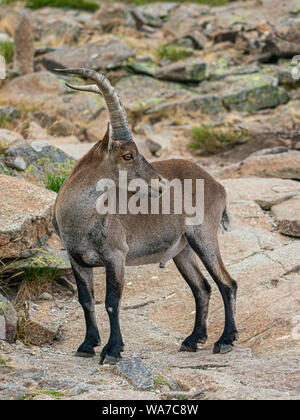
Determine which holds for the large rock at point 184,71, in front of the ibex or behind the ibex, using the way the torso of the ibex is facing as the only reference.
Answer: behind

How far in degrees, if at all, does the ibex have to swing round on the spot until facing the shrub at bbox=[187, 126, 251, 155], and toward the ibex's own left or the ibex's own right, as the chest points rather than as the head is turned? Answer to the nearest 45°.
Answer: approximately 135° to the ibex's own right

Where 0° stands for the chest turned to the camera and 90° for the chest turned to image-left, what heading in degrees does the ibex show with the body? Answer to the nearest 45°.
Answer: approximately 45°

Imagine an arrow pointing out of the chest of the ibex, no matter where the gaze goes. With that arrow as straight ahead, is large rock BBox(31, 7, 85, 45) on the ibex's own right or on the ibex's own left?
on the ibex's own right

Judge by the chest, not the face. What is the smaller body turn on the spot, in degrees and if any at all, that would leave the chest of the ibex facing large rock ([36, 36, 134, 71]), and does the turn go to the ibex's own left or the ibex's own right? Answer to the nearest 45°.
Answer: approximately 135° to the ibex's own right

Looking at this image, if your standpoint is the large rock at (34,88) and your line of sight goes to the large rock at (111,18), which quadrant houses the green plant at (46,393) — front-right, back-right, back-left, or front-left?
back-right

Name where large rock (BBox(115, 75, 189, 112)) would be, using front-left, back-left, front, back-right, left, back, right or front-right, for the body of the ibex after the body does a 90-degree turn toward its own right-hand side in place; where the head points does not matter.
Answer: front-right

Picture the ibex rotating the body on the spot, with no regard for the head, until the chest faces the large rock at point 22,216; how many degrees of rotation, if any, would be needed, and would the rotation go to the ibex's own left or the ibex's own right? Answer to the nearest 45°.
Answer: approximately 90° to the ibex's own right

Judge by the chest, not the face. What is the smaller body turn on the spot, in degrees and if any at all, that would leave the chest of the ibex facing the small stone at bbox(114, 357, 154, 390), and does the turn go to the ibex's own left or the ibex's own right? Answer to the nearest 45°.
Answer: approximately 45° to the ibex's own left

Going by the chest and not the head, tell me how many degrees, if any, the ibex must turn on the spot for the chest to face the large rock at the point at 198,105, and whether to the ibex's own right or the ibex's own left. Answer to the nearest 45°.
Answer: approximately 135° to the ibex's own right

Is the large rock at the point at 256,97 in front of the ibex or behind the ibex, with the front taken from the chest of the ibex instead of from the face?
behind

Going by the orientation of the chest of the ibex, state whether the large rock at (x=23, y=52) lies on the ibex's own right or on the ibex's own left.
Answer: on the ibex's own right

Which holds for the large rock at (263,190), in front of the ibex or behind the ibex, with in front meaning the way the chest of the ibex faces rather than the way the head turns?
behind
